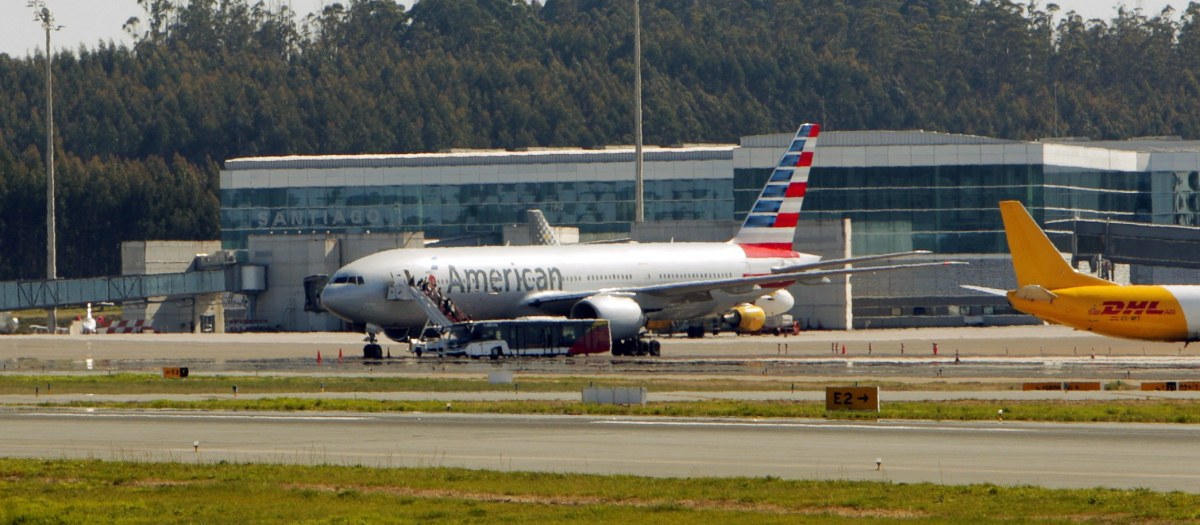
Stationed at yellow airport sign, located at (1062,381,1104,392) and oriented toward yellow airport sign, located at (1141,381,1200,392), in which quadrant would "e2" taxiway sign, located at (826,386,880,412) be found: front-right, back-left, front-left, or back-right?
back-right

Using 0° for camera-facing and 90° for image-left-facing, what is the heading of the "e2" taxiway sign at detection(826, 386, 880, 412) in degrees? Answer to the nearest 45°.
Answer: approximately 0°

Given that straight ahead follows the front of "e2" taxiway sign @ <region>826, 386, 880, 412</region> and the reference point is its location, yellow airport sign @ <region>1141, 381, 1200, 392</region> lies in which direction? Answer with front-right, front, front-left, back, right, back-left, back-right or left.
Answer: back-left

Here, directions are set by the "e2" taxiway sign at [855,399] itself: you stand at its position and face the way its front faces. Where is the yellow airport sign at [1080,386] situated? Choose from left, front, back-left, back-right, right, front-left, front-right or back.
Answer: back-left

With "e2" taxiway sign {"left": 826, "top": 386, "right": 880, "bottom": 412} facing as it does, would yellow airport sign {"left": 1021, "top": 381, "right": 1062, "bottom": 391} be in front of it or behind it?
behind
